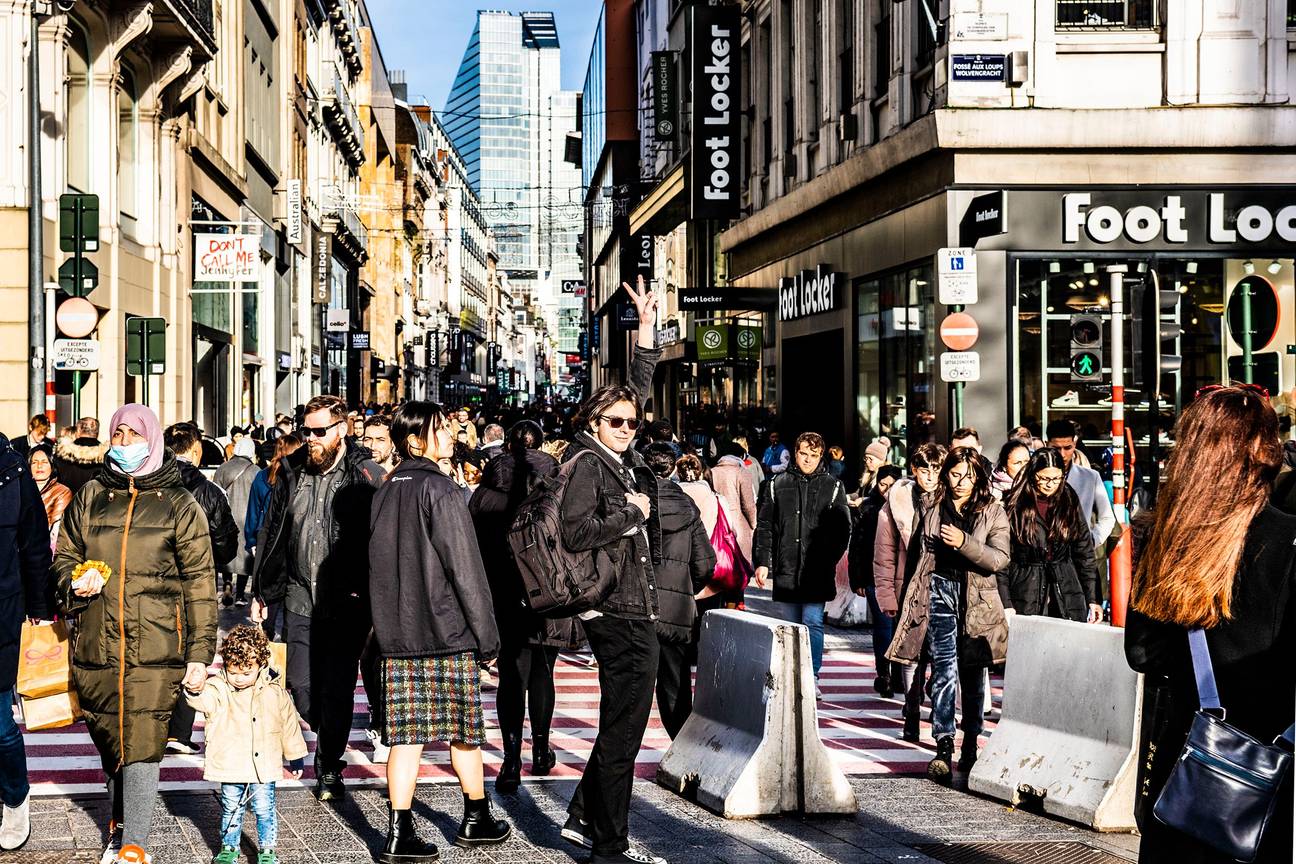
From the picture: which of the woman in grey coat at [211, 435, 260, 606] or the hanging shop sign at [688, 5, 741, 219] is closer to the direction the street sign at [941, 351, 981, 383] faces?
the woman in grey coat

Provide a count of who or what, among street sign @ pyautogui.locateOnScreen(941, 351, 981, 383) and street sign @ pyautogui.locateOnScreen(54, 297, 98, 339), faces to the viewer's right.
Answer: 0

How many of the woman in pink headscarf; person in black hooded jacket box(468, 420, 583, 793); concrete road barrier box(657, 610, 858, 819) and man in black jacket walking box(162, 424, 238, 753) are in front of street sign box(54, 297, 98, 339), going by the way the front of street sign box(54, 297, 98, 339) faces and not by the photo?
4

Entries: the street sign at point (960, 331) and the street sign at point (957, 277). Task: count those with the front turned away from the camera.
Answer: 0

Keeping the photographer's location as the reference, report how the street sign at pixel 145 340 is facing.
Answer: facing away from the viewer

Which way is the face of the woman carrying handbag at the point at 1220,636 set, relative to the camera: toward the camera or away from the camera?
away from the camera

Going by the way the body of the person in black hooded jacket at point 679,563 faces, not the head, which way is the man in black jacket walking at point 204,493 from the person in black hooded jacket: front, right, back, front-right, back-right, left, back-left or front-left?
front-left

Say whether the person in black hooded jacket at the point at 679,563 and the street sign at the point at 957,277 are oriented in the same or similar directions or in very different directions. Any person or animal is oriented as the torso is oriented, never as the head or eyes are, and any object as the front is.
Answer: very different directions

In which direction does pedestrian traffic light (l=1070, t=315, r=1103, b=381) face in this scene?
toward the camera

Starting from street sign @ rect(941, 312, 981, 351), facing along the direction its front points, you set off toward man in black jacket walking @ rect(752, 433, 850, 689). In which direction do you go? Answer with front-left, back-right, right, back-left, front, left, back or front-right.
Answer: front

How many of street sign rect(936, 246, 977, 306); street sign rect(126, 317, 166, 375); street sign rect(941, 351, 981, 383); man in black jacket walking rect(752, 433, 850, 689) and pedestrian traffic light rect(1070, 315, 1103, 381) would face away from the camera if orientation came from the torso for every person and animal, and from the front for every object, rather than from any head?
1

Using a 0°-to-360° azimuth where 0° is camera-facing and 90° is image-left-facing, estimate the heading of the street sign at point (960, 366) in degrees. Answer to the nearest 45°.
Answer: approximately 0°

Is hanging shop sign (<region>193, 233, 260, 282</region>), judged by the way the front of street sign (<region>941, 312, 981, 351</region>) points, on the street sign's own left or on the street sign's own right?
on the street sign's own right

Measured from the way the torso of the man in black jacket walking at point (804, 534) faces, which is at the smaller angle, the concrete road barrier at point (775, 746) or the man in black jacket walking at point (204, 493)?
the concrete road barrier

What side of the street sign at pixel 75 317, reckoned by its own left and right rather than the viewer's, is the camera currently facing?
front
